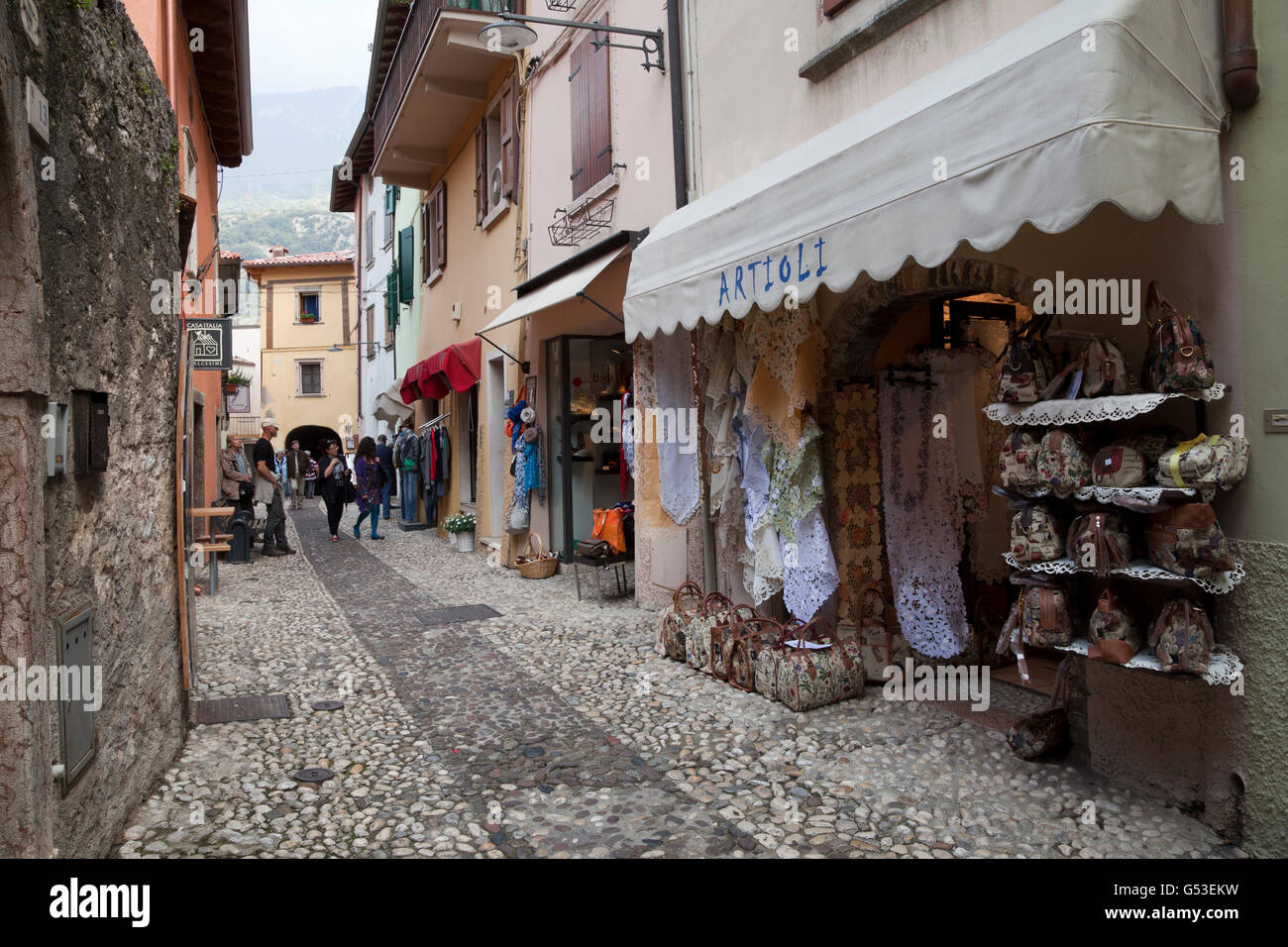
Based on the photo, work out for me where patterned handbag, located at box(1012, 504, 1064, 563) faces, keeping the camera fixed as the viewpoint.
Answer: facing the viewer and to the left of the viewer

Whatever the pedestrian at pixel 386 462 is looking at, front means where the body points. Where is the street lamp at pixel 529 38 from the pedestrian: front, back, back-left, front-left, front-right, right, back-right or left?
back

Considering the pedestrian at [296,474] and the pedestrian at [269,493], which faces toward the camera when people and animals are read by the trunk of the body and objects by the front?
the pedestrian at [296,474]

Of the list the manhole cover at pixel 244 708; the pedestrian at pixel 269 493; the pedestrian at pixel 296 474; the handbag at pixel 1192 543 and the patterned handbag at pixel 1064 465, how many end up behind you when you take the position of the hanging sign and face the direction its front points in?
2

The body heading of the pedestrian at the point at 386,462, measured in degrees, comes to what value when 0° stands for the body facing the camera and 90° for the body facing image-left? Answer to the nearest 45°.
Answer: approximately 180°

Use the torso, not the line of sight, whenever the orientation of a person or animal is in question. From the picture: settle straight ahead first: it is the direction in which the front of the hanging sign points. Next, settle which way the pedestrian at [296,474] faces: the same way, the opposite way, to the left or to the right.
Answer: the same way

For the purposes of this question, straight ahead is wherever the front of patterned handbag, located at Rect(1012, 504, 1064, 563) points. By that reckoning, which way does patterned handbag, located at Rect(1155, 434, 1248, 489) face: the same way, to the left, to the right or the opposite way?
the same way

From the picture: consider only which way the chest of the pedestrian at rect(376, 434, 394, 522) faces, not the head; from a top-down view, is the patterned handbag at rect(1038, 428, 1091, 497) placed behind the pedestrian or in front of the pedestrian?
behind

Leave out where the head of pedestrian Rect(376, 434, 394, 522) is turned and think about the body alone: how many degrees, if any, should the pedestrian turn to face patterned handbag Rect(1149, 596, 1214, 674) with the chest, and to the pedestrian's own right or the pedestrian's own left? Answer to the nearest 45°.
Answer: approximately 180°

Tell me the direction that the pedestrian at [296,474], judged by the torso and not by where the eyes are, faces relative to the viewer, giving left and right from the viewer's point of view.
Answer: facing the viewer
